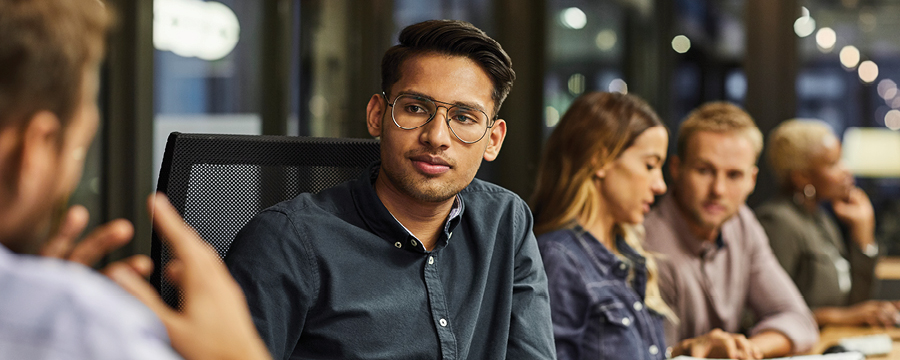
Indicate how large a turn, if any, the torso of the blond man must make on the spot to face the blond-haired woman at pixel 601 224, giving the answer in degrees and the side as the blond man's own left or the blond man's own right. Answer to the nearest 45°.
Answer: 0° — they already face them

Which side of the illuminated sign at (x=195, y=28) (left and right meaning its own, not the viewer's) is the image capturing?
front

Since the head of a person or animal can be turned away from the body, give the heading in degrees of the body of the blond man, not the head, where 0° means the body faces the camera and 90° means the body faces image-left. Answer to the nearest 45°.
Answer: approximately 0°

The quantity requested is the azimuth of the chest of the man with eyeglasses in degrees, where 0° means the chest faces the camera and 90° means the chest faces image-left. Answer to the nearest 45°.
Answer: approximately 315°

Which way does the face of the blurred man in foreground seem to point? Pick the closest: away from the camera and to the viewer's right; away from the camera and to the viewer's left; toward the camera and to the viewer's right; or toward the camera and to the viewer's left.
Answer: away from the camera and to the viewer's right

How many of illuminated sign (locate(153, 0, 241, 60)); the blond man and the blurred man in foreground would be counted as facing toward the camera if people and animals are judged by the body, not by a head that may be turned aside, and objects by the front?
2

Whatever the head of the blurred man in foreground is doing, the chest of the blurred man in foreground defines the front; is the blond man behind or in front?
in front

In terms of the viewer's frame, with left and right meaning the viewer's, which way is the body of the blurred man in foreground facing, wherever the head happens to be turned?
facing away from the viewer and to the right of the viewer

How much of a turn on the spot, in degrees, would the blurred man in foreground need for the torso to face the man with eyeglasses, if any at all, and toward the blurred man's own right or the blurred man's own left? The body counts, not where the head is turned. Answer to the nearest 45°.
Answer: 0° — they already face them
